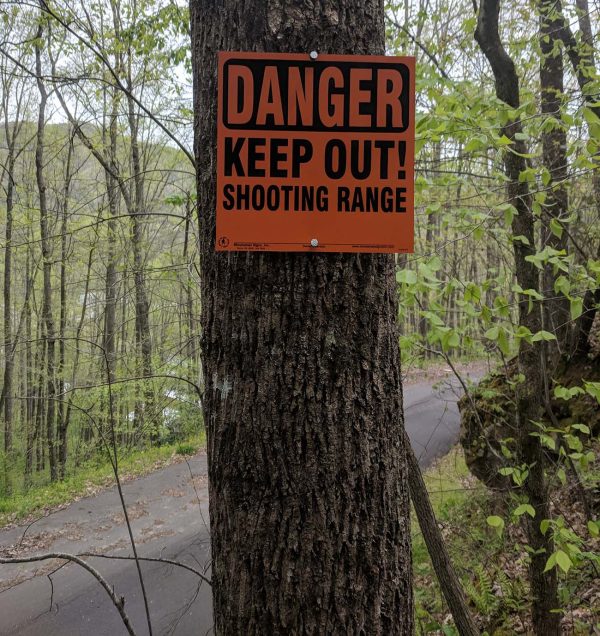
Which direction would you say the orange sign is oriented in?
toward the camera

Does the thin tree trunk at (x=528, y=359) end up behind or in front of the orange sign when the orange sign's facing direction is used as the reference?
behind

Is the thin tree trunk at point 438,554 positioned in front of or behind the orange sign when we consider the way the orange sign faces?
behind
